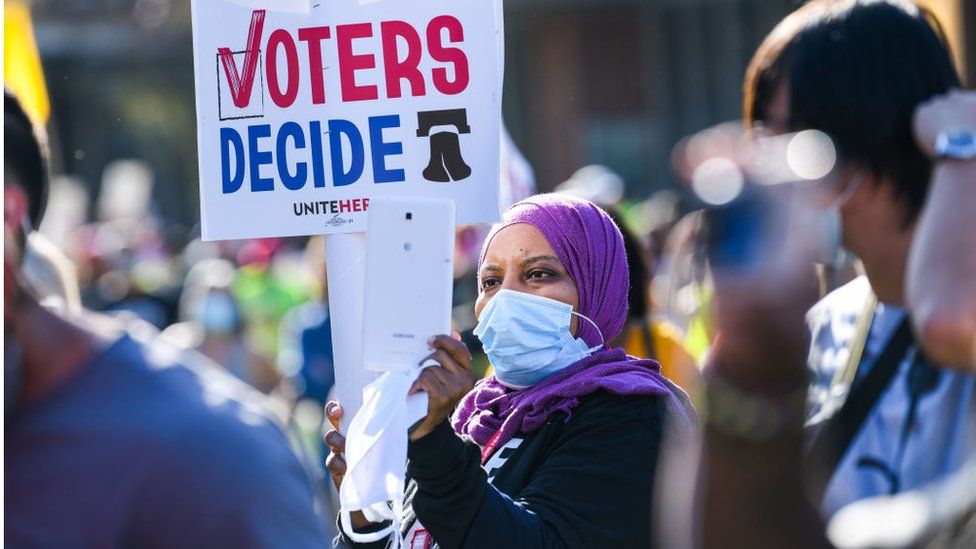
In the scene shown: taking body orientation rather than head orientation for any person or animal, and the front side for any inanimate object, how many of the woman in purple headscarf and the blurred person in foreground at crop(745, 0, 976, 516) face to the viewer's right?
0

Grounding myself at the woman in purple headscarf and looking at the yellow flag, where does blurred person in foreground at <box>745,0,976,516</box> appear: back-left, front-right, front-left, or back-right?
back-left

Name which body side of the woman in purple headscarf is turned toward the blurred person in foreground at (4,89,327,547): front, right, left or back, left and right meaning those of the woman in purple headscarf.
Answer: front

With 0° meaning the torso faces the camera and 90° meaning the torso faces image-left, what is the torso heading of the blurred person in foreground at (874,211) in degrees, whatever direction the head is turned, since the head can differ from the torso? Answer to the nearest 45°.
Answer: approximately 90°

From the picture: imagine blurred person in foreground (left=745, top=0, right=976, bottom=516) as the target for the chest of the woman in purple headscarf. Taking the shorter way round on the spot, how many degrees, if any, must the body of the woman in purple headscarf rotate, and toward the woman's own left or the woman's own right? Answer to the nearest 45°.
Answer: approximately 90° to the woman's own left

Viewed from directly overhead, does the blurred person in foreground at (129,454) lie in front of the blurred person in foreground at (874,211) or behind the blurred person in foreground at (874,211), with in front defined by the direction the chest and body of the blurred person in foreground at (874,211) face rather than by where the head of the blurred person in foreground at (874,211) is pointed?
in front

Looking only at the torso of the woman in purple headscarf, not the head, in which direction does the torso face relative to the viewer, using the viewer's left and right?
facing the viewer and to the left of the viewer

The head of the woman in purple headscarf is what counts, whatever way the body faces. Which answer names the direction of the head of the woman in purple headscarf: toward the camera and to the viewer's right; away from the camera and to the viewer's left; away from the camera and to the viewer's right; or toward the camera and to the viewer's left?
toward the camera and to the viewer's left
